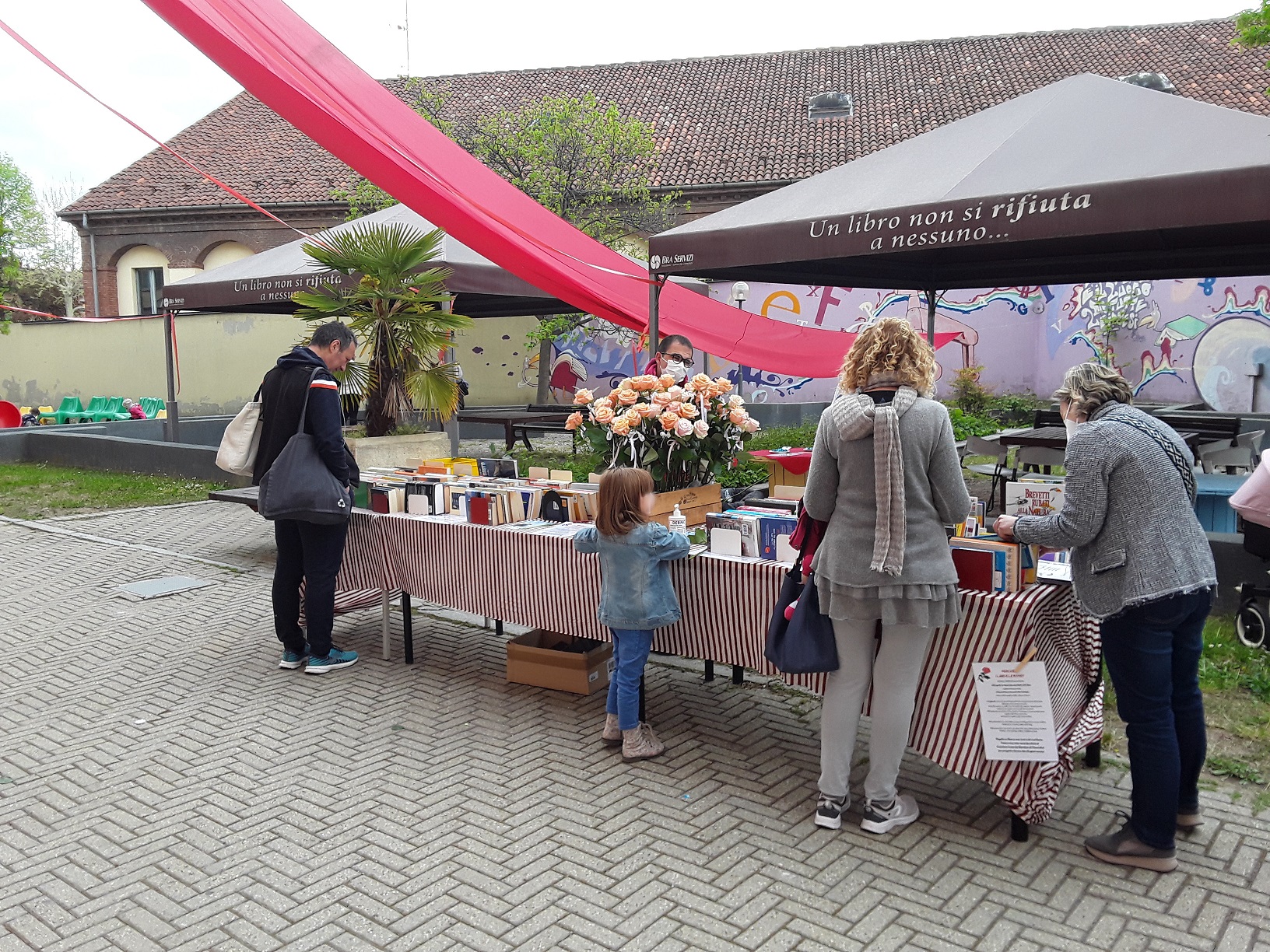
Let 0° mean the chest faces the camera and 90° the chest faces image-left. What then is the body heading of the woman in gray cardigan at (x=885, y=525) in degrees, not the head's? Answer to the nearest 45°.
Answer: approximately 180°

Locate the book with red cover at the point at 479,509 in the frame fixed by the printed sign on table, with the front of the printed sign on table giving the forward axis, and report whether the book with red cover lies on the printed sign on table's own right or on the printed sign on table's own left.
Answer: on the printed sign on table's own right

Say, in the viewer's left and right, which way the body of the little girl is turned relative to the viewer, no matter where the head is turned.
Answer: facing away from the viewer and to the right of the viewer

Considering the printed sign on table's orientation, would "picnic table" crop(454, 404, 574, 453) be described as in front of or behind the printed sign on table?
behind

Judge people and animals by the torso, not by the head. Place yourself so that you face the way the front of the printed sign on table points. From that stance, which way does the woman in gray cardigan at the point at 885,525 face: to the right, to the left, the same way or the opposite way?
the opposite way

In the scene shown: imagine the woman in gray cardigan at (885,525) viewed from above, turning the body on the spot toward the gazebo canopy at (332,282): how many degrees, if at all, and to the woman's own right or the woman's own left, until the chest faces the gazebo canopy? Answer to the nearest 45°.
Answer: approximately 45° to the woman's own left

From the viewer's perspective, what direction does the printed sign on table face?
toward the camera

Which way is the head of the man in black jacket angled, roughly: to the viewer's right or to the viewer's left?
to the viewer's right

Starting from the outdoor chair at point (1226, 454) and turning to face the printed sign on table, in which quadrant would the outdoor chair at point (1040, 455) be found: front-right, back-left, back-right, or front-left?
front-right

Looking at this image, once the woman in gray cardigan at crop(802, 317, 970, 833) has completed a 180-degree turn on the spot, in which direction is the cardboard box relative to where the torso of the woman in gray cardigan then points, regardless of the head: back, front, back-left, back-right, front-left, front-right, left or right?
back-right

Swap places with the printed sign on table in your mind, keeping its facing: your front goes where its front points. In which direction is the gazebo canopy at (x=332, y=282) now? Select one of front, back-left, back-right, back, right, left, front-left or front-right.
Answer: back-right

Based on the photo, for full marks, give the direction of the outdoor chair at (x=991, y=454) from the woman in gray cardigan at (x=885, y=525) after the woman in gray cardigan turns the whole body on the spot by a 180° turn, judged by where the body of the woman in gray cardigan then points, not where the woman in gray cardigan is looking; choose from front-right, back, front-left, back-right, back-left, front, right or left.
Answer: back

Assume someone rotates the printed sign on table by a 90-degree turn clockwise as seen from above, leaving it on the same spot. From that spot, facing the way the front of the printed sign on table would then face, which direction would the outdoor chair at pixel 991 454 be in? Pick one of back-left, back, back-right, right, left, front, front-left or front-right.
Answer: right

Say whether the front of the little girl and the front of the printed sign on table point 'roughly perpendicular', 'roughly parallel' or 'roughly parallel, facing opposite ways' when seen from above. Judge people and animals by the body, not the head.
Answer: roughly parallel, facing opposite ways

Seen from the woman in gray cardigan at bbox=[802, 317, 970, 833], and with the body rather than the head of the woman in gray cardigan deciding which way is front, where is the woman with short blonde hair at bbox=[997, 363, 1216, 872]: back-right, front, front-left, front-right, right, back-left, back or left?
right

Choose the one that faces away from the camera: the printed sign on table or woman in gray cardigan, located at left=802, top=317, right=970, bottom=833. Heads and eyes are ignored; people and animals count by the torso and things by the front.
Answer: the woman in gray cardigan
